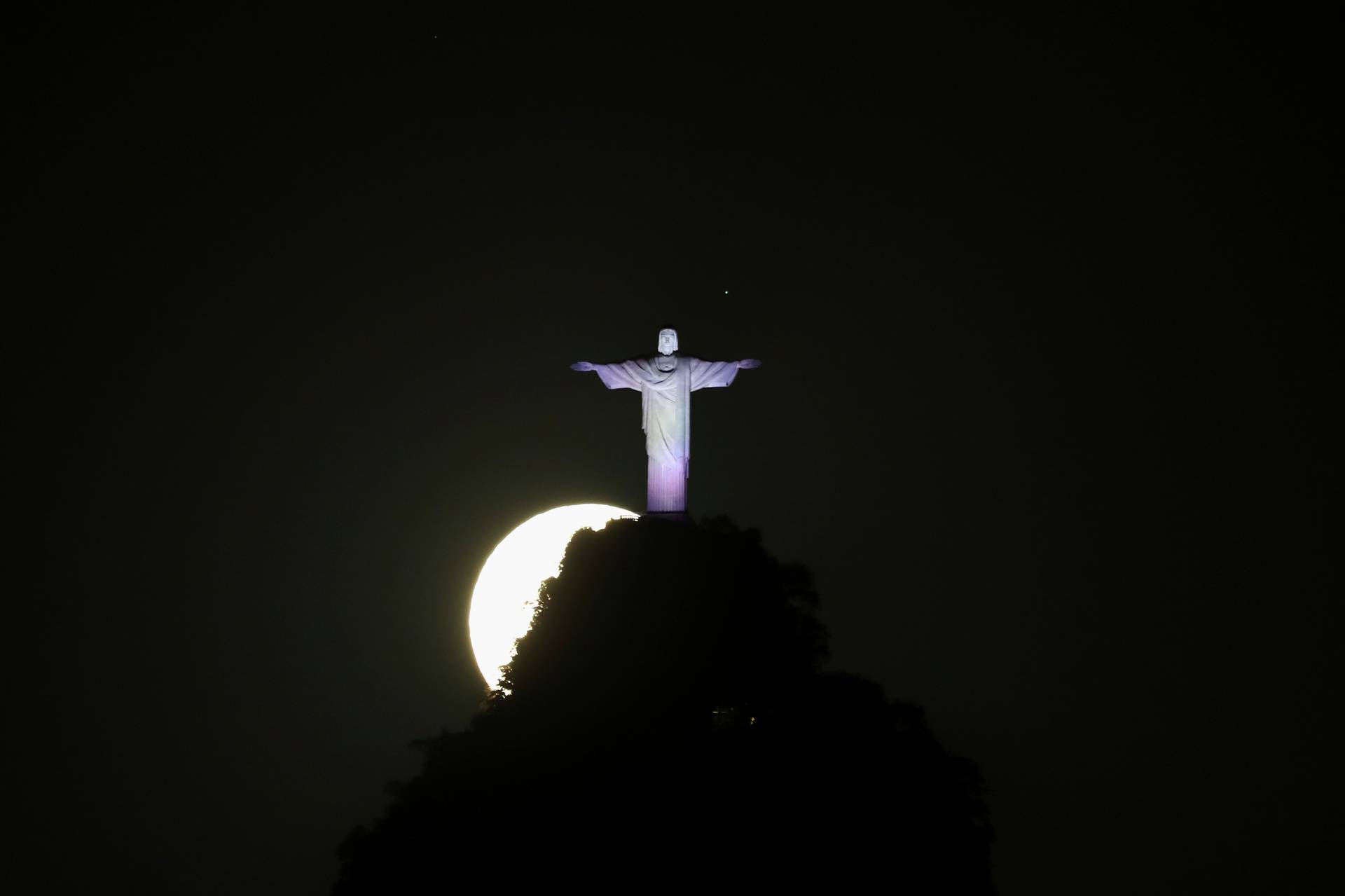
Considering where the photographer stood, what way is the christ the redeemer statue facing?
facing the viewer
